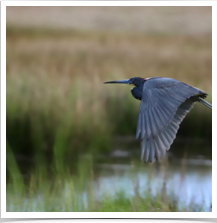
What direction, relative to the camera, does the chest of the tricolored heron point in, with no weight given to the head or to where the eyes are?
to the viewer's left
